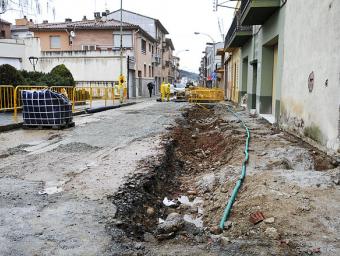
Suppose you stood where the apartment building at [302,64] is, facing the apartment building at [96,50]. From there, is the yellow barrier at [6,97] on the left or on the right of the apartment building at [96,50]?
left
